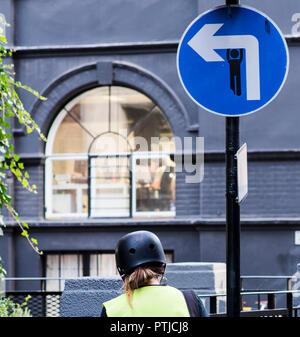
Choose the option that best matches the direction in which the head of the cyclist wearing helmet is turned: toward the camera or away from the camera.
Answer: away from the camera

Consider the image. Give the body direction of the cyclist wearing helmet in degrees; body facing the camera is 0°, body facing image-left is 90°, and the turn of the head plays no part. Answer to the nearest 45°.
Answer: approximately 180°
